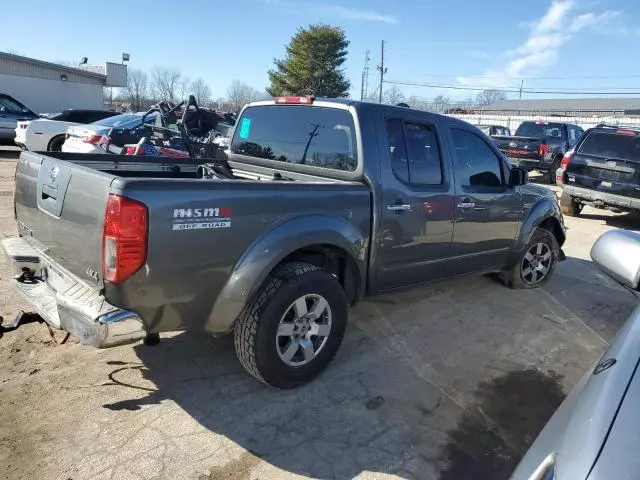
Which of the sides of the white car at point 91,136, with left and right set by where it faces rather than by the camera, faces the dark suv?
right

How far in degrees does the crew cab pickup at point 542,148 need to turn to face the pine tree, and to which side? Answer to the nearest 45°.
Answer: approximately 90° to its left

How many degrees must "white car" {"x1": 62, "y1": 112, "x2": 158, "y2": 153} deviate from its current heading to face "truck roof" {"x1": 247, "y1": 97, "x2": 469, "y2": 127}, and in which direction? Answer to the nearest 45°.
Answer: approximately 135° to its right

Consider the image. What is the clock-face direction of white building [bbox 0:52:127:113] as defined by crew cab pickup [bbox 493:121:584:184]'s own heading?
The white building is roughly at 8 o'clock from the crew cab pickup.

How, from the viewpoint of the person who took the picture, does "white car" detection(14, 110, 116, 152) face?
facing away from the viewer and to the right of the viewer

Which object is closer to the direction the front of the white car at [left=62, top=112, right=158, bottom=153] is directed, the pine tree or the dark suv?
the pine tree

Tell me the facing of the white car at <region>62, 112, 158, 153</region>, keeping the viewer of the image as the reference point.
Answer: facing away from the viewer and to the right of the viewer

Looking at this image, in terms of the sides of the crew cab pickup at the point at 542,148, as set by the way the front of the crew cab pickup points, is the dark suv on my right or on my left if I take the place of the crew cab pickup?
on my right

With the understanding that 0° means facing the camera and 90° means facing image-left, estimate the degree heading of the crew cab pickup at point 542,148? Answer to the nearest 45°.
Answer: approximately 225°
